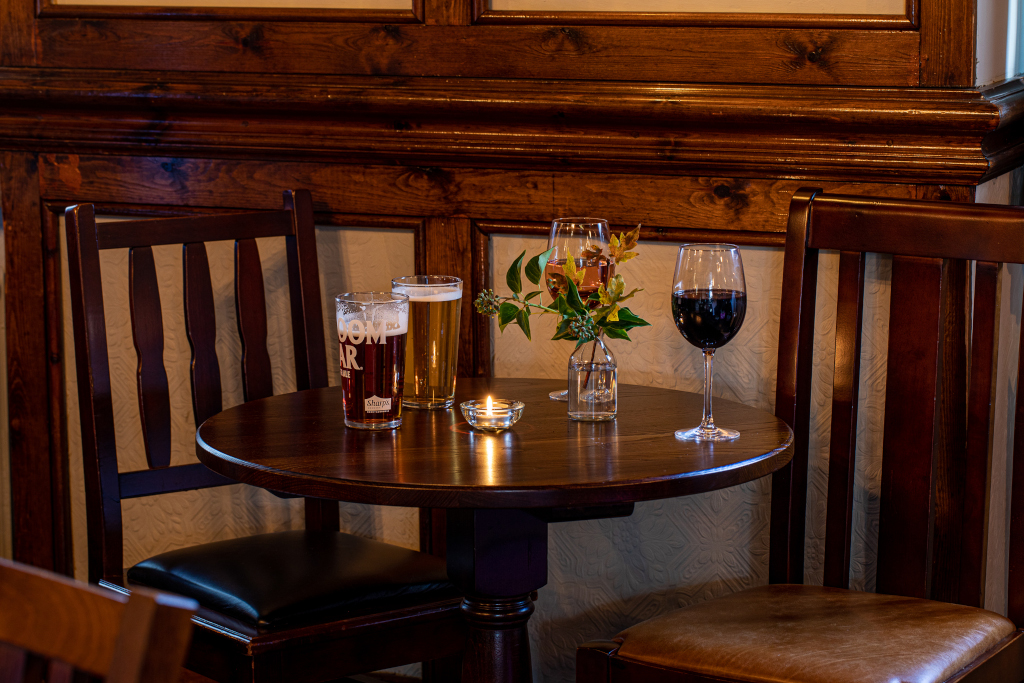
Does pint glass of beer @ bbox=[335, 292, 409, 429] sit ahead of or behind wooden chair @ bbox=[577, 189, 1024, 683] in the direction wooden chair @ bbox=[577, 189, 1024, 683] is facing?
ahead

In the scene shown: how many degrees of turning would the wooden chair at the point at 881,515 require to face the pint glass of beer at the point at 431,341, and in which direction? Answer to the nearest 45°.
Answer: approximately 45° to its right

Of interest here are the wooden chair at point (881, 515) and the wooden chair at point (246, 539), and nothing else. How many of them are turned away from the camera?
0

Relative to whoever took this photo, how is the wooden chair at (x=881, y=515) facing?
facing the viewer and to the left of the viewer

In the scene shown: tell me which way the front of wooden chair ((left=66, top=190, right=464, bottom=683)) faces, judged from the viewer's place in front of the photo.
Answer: facing the viewer and to the right of the viewer
